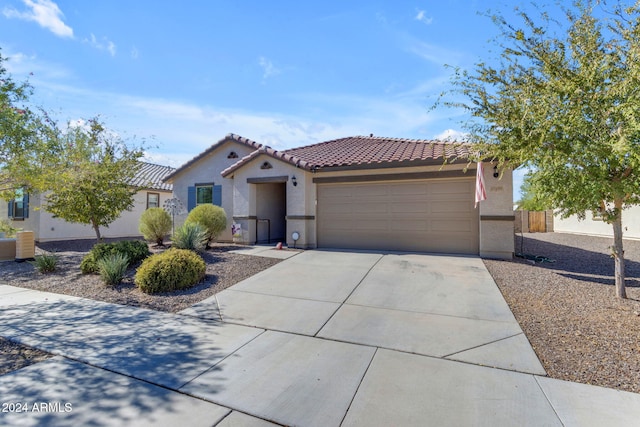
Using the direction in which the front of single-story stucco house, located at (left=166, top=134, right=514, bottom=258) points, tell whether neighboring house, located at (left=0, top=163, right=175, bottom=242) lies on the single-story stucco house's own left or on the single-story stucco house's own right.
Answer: on the single-story stucco house's own right

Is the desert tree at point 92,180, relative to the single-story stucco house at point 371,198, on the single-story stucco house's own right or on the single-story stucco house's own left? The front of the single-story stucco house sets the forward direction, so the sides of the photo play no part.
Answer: on the single-story stucco house's own right

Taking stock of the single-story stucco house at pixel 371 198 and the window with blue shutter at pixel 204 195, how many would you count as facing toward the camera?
2

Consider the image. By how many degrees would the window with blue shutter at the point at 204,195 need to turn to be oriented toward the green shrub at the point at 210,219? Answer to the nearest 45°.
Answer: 0° — it already faces it

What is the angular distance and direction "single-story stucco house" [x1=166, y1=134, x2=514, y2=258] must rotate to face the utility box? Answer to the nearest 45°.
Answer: approximately 90° to its right

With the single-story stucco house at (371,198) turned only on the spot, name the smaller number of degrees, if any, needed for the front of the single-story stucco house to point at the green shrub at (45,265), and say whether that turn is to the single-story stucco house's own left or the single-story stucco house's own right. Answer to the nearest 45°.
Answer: approximately 90° to the single-story stucco house's own right

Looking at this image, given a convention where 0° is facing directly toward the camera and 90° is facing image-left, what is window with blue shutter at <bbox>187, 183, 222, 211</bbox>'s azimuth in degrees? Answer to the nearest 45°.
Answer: approximately 0°

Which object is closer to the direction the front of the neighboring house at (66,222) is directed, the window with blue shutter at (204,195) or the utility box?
the utility box

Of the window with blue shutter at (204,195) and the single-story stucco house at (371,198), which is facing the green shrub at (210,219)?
the window with blue shutter
